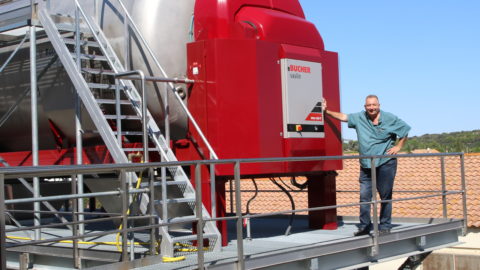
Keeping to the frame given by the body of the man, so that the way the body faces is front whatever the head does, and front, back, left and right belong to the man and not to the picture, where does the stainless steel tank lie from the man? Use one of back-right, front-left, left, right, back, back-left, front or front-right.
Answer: right

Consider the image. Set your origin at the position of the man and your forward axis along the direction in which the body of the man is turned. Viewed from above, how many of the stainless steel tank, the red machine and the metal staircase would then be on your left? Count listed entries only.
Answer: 0

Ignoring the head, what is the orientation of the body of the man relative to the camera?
toward the camera

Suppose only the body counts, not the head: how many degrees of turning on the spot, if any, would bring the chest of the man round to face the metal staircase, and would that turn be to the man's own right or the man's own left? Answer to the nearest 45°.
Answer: approximately 90° to the man's own right

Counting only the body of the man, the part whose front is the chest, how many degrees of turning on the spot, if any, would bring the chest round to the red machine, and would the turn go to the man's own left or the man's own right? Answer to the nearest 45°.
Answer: approximately 90° to the man's own right
